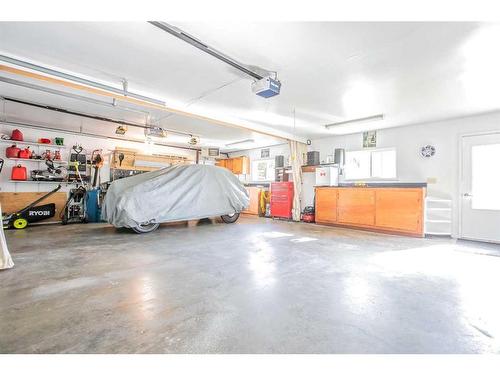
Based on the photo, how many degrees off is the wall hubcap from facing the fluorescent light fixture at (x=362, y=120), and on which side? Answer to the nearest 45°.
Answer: approximately 45° to its right

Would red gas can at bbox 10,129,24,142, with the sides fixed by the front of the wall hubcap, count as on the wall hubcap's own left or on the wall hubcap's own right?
on the wall hubcap's own right

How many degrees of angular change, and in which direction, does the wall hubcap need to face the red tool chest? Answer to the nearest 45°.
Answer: approximately 90° to its right

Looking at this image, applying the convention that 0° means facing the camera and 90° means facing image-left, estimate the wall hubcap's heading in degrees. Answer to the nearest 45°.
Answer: approximately 0°

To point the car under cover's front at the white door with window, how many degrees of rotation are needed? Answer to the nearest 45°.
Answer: approximately 135° to its left

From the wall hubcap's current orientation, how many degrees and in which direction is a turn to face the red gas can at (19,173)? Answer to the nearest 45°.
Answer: approximately 45° to its right
